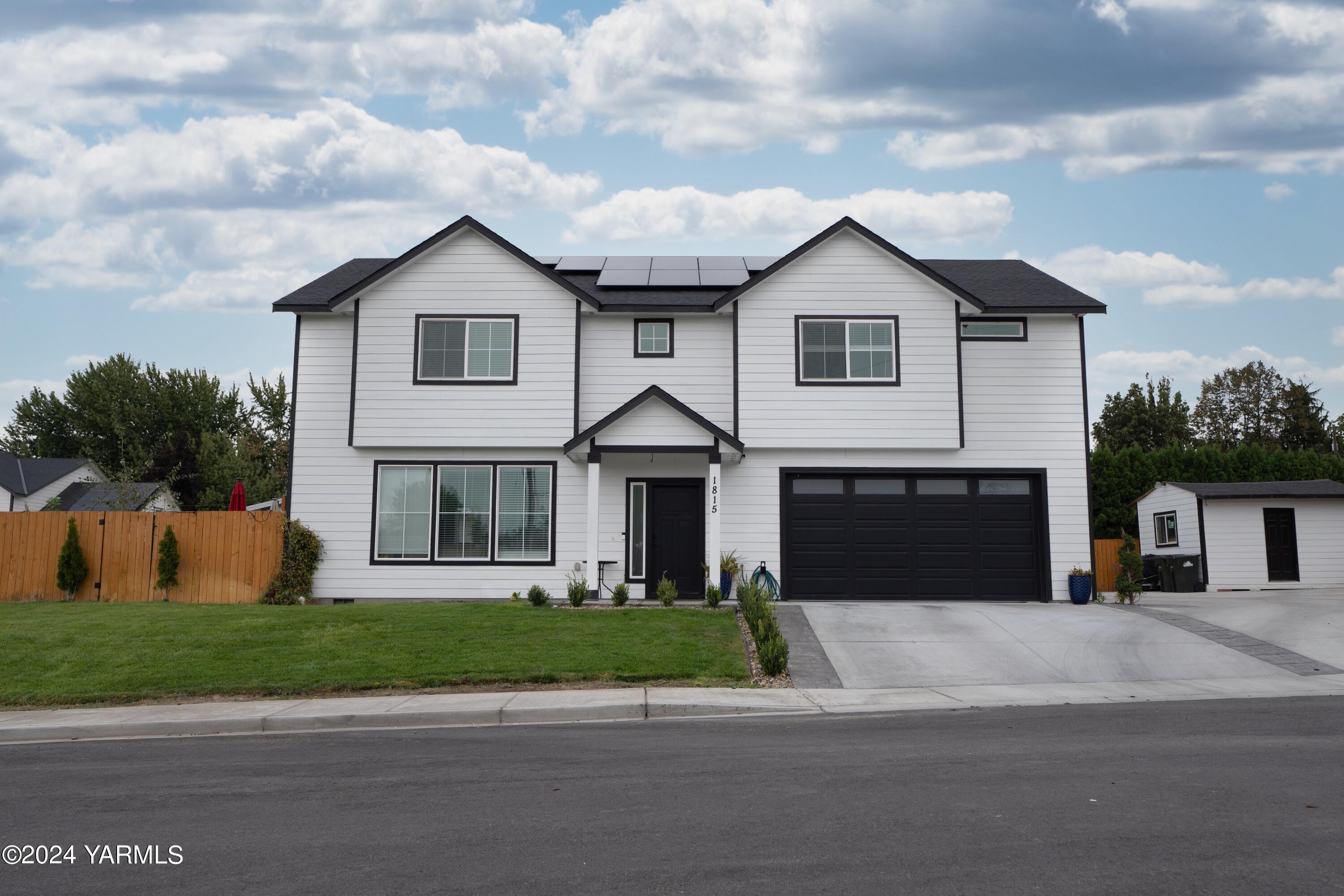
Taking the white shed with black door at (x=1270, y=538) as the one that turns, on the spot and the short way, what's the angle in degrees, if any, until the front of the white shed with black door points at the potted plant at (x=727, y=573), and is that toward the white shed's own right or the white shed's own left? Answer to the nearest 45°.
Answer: approximately 45° to the white shed's own right

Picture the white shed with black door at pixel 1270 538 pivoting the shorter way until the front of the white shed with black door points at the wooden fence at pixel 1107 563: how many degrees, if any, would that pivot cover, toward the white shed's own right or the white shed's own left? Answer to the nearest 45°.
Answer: approximately 135° to the white shed's own right

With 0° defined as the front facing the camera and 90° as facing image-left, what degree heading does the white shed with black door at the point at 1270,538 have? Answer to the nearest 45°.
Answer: approximately 0°

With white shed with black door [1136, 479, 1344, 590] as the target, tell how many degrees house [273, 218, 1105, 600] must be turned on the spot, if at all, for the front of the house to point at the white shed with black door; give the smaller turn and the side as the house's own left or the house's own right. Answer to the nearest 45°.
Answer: approximately 135° to the house's own left

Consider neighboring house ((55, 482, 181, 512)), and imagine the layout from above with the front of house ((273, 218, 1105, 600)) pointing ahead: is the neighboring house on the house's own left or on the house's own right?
on the house's own right

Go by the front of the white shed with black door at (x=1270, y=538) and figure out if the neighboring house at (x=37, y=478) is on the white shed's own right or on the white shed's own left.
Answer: on the white shed's own right

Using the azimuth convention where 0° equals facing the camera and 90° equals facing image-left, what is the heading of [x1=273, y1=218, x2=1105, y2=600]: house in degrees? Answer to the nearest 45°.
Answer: approximately 0°

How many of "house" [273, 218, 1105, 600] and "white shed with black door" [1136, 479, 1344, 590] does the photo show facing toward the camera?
2
